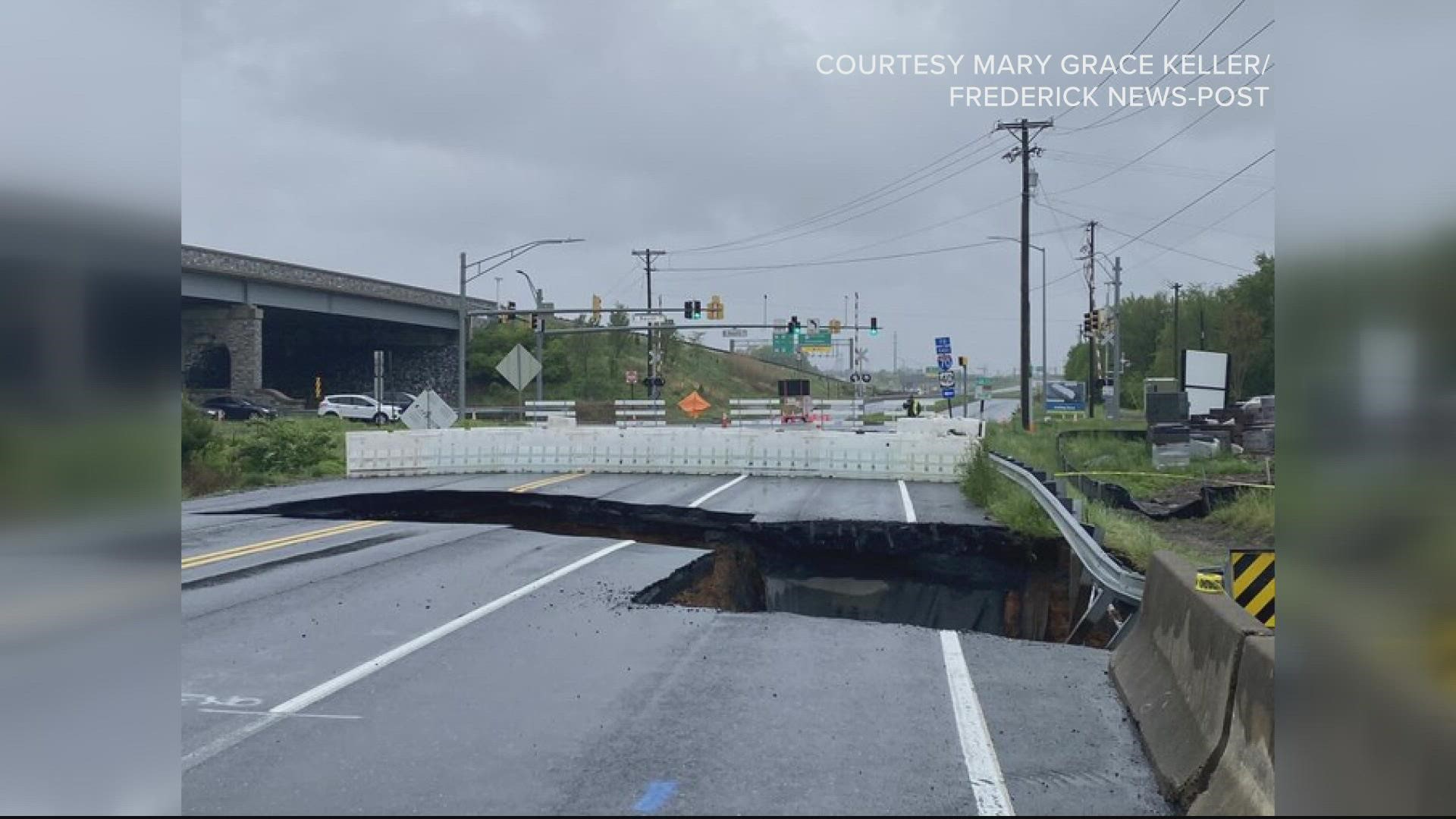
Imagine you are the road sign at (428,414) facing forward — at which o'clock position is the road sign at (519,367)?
the road sign at (519,367) is roughly at 2 o'clock from the road sign at (428,414).

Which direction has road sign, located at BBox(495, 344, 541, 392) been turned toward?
away from the camera

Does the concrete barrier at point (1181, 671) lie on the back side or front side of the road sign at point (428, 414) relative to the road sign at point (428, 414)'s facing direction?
on the back side

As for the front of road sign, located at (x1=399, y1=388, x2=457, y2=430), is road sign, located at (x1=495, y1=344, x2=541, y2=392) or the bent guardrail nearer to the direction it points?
the road sign

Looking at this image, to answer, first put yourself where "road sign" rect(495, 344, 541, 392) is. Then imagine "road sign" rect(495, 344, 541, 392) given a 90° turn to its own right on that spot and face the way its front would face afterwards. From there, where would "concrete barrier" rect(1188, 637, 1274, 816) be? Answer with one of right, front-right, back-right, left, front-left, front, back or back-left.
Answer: right

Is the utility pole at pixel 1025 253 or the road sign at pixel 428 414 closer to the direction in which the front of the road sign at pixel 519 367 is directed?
the utility pole

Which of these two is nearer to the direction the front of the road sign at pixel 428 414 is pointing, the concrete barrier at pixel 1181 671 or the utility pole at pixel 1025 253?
the utility pole

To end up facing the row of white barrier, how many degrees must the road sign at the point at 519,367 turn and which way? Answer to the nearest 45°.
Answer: approximately 135° to its right

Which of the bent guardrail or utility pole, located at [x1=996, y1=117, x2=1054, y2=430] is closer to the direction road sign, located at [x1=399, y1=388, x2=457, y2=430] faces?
the utility pole

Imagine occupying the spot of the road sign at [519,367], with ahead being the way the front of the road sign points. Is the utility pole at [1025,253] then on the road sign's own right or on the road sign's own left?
on the road sign's own right

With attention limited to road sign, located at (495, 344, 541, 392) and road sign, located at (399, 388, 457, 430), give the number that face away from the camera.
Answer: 2

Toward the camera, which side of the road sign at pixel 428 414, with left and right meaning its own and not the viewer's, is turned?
back

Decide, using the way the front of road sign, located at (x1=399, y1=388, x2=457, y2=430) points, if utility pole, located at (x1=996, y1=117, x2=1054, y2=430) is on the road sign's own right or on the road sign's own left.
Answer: on the road sign's own right

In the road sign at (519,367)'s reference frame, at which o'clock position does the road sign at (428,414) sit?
the road sign at (428,414) is roughly at 8 o'clock from the road sign at (519,367).
